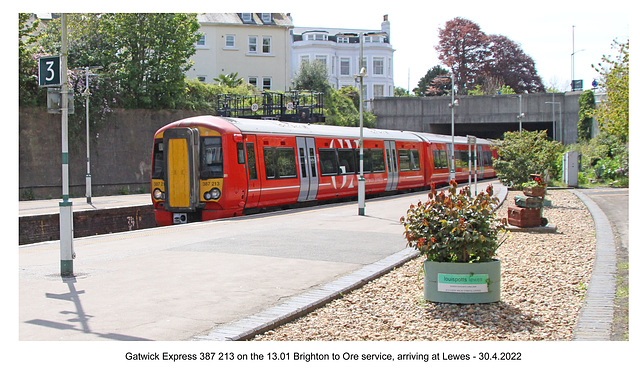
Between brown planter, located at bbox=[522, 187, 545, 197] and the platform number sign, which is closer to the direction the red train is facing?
the platform number sign

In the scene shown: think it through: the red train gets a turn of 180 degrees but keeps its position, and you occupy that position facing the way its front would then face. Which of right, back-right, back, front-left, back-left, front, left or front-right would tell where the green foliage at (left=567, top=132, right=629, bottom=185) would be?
front

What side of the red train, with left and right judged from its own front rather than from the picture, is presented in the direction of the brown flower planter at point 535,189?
left

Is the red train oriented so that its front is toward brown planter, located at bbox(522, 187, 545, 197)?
no

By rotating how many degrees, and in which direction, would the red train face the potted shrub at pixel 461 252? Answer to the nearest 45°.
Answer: approximately 45° to its left

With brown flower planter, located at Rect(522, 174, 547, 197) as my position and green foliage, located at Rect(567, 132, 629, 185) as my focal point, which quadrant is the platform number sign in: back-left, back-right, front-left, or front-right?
back-left

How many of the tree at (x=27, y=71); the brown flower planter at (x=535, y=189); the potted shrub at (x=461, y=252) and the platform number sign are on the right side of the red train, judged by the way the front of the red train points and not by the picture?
1

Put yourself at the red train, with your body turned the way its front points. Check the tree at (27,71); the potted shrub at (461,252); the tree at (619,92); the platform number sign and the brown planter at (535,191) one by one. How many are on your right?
1

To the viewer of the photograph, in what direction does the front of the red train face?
facing the viewer and to the left of the viewer

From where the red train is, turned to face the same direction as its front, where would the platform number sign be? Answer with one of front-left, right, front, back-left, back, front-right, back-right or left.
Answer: front-left

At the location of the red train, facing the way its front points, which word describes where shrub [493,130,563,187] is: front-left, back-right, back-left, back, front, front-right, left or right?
back

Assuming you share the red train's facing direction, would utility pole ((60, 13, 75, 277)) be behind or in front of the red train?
in front

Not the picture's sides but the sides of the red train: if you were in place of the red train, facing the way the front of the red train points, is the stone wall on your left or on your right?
on your right

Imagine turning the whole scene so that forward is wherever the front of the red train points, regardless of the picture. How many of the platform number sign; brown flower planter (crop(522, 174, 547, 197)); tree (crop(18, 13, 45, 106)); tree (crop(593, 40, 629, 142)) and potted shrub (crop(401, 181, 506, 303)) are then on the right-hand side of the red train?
1

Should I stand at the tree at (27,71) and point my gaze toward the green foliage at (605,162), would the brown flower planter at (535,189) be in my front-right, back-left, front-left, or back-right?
front-right

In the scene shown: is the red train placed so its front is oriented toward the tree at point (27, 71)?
no
